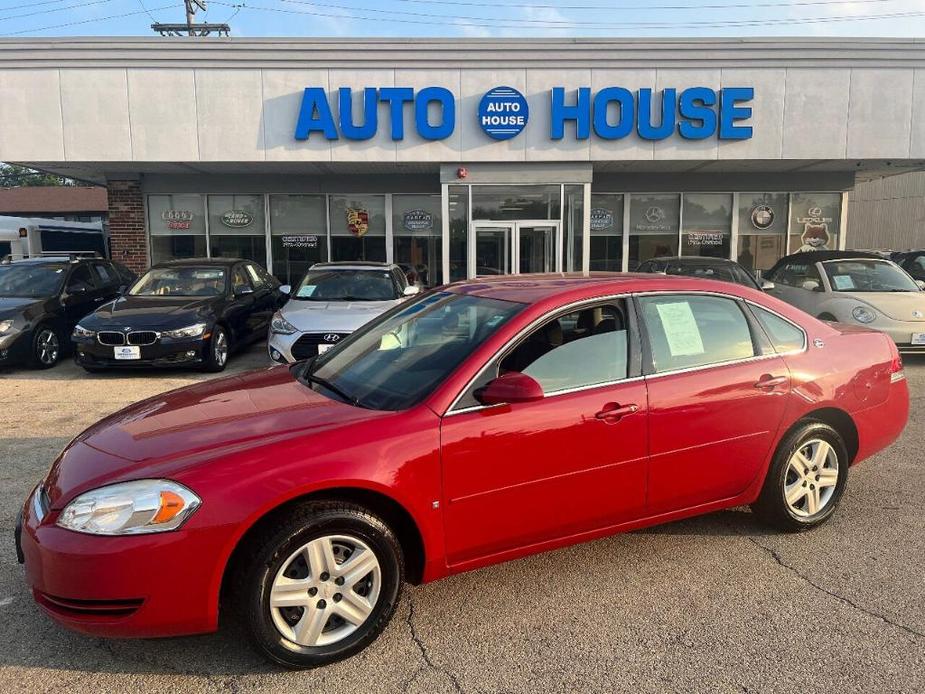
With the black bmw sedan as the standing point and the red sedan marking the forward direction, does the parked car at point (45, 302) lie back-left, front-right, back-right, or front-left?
back-right

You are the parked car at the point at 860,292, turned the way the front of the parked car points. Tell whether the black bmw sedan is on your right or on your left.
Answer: on your right

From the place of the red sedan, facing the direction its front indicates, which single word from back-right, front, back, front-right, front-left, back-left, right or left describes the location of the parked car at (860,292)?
back

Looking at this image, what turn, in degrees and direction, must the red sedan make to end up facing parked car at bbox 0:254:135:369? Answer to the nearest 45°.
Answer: approximately 90° to its right

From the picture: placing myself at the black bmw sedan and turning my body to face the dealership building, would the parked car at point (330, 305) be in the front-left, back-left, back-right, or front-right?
front-right

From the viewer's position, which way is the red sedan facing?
facing the viewer and to the left of the viewer

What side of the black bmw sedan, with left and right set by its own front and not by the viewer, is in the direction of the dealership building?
back

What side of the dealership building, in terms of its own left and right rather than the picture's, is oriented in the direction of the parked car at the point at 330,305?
front

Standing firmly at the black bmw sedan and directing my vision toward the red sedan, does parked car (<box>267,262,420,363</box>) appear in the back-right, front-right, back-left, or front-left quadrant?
front-left

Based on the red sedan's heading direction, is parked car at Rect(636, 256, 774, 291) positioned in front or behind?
behind

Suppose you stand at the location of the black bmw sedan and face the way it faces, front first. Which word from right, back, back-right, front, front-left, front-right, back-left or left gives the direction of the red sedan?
front-left

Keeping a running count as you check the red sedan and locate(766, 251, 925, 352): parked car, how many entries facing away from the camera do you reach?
0

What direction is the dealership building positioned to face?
toward the camera

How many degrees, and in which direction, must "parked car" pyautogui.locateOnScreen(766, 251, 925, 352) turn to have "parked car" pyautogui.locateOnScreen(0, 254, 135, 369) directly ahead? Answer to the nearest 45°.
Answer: approximately 90° to its right

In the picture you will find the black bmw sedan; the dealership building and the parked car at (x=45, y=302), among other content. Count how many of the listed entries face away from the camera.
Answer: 0
